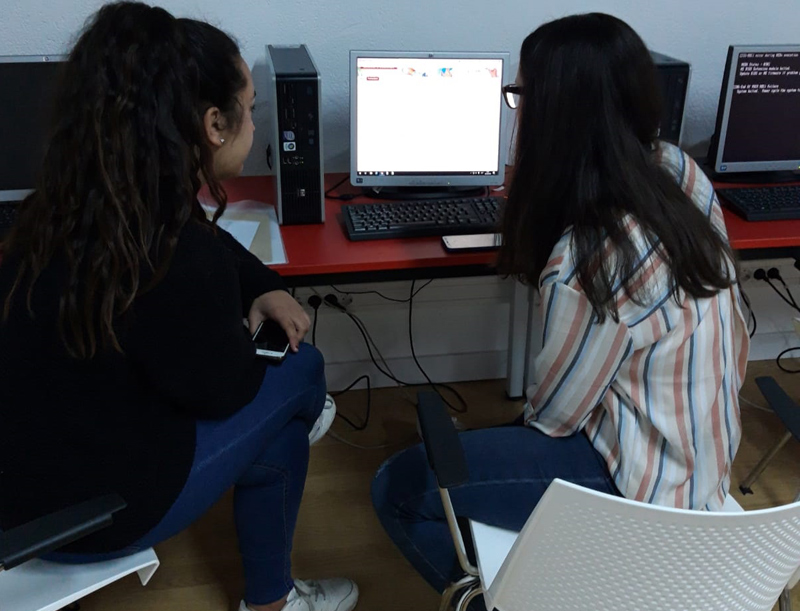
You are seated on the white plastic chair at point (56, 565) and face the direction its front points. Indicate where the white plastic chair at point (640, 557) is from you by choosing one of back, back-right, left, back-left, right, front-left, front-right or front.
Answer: right

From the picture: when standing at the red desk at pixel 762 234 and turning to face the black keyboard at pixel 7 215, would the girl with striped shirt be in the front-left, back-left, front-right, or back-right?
front-left

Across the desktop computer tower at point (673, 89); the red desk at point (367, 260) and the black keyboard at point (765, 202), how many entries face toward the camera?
3

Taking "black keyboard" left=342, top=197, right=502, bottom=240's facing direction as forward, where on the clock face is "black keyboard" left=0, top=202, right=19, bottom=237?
"black keyboard" left=0, top=202, right=19, bottom=237 is roughly at 3 o'clock from "black keyboard" left=342, top=197, right=502, bottom=240.

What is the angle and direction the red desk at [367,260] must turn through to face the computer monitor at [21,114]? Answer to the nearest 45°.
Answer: approximately 90° to its right

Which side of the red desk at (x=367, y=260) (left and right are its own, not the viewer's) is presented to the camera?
front

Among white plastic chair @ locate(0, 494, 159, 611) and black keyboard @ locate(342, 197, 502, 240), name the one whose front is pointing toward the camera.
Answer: the black keyboard

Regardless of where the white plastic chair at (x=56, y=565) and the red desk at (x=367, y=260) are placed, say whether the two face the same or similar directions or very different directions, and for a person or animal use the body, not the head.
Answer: very different directions

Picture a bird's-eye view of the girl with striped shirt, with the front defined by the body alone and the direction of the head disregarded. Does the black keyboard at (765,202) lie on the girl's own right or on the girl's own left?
on the girl's own right

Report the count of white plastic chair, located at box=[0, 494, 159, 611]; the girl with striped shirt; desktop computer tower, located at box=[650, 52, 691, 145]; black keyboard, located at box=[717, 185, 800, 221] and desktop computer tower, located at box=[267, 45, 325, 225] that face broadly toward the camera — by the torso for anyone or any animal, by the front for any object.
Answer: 3

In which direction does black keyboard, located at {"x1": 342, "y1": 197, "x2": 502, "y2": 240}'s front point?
toward the camera

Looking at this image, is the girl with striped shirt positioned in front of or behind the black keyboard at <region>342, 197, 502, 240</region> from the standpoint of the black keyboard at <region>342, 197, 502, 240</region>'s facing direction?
in front

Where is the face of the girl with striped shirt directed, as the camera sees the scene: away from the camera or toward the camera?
away from the camera

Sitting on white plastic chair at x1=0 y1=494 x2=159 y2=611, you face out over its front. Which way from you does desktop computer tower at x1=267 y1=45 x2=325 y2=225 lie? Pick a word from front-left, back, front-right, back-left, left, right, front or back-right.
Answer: front

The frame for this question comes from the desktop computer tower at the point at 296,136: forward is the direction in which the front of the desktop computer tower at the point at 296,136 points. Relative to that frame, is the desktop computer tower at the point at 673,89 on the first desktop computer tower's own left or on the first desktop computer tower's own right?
on the first desktop computer tower's own left

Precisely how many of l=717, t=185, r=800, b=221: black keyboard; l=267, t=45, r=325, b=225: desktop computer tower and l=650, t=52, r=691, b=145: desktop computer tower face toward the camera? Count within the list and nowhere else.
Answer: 3

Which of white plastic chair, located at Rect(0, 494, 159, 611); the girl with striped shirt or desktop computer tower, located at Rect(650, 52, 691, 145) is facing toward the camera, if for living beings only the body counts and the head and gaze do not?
the desktop computer tower

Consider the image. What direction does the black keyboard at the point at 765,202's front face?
toward the camera
